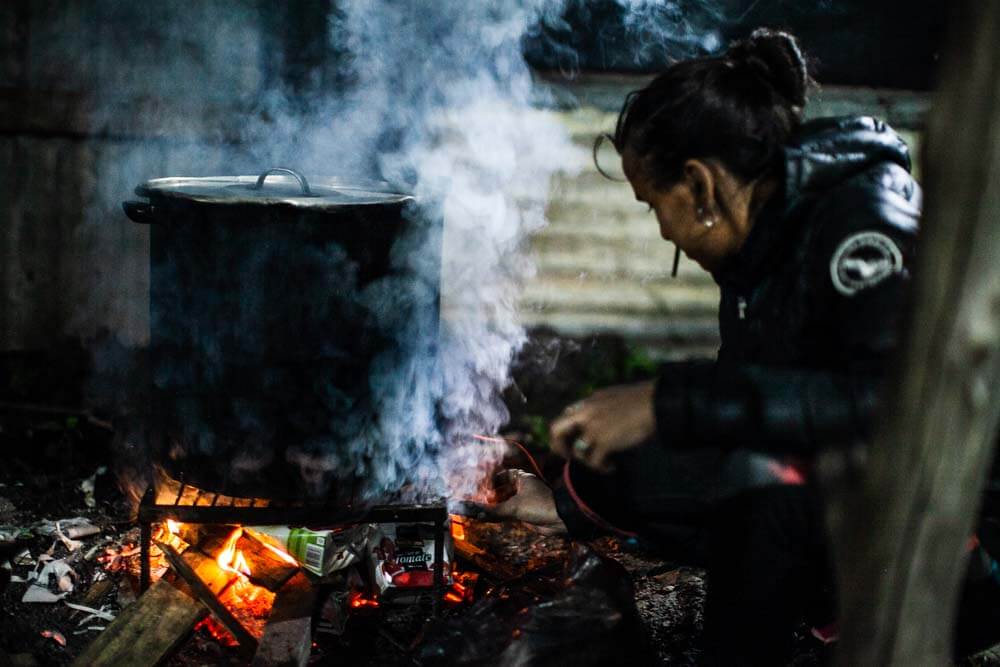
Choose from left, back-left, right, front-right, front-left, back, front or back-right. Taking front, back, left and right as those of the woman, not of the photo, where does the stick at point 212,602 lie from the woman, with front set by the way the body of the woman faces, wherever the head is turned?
front

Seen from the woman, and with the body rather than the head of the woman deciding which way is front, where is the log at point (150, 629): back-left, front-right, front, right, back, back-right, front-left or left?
front

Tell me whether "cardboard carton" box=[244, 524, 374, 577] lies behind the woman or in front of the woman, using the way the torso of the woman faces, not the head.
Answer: in front

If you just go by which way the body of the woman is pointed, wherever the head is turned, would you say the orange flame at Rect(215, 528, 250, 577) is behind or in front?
in front

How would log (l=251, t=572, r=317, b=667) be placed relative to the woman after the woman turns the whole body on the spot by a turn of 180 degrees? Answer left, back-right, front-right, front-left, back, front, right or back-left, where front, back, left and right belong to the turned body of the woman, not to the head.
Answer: back

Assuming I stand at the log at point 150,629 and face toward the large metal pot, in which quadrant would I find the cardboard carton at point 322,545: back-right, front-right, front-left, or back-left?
front-right

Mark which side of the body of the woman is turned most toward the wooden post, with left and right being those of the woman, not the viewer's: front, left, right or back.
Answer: left

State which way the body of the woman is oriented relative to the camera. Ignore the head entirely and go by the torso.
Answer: to the viewer's left

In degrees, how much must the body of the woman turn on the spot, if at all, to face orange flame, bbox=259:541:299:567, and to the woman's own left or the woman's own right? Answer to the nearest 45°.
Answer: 0° — they already face it
